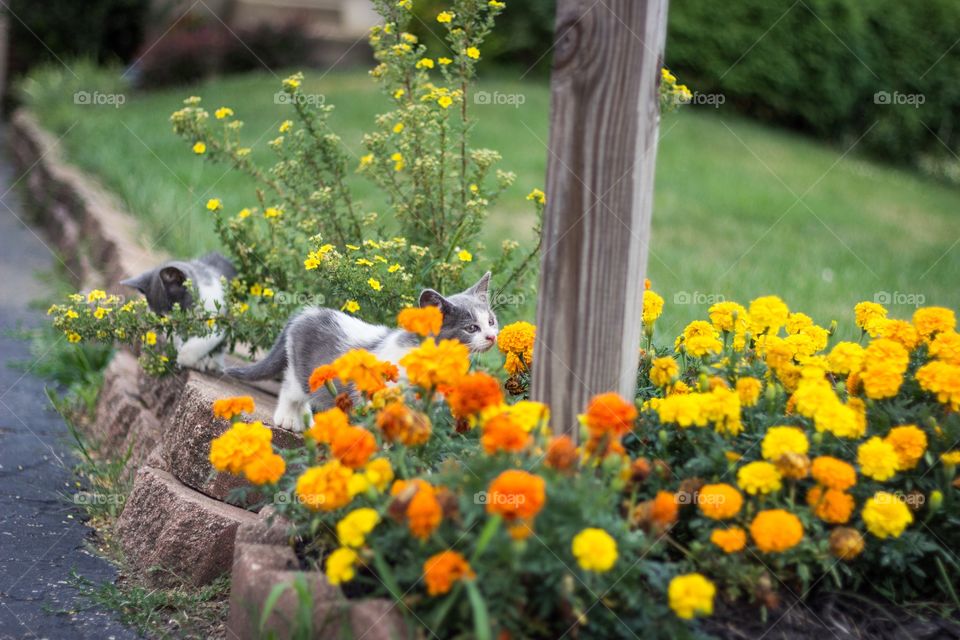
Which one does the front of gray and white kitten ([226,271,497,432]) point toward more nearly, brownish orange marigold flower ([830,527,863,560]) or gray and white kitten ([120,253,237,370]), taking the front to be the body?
the brownish orange marigold flower

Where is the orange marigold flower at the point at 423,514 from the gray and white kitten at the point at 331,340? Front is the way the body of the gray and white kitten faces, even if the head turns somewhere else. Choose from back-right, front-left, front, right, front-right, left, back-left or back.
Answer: right

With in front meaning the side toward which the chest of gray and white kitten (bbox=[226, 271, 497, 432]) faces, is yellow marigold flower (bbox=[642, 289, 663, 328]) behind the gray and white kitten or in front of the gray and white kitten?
in front

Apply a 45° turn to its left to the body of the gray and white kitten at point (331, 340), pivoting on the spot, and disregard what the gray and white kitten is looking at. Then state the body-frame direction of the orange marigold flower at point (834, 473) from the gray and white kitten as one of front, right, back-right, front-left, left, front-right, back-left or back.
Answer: right

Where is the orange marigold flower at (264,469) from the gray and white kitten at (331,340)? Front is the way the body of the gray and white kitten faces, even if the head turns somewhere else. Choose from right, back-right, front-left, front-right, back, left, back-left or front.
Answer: right

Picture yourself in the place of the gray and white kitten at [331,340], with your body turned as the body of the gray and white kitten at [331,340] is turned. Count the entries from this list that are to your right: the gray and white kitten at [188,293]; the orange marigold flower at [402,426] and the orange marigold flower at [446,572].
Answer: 2

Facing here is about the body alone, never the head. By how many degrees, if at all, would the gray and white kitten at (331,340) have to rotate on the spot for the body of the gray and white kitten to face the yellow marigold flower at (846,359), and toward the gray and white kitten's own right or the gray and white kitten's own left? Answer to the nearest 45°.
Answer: approximately 45° to the gray and white kitten's own right

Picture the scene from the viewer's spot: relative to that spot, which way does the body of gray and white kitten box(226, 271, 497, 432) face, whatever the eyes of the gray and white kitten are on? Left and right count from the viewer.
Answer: facing to the right of the viewer

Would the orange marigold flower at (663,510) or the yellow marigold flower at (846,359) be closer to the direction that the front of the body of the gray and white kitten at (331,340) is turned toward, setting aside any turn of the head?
the yellow marigold flower

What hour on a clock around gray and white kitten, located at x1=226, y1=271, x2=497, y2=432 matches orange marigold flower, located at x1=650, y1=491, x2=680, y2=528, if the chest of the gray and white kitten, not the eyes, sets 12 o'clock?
The orange marigold flower is roughly at 2 o'clock from the gray and white kitten.

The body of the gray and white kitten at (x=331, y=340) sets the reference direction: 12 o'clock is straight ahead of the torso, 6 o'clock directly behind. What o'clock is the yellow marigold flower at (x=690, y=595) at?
The yellow marigold flower is roughly at 2 o'clock from the gray and white kitten.

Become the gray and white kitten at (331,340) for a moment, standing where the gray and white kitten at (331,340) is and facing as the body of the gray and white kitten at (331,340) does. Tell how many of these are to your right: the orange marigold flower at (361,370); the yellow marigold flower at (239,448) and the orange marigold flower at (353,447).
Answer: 3
